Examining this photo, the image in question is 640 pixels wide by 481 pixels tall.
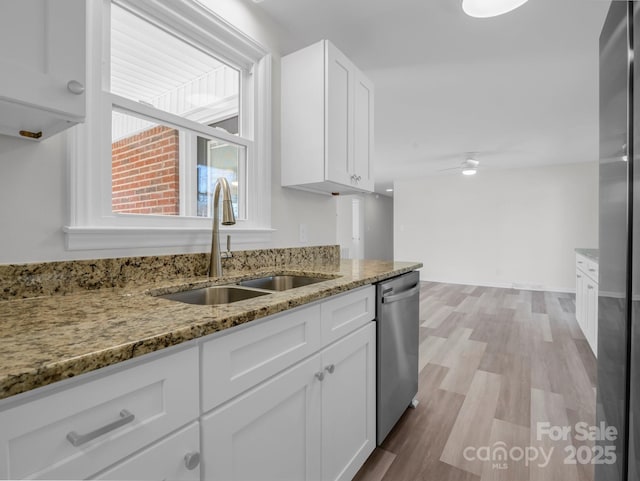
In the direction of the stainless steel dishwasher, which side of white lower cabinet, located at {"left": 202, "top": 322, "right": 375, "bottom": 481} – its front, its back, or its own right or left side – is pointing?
left

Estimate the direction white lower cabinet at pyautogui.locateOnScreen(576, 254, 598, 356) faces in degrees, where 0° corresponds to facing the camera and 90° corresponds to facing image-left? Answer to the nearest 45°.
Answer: approximately 90°

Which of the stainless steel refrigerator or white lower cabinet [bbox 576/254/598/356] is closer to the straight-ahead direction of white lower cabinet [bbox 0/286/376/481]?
the stainless steel refrigerator

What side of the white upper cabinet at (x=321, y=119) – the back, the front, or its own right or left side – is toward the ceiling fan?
left

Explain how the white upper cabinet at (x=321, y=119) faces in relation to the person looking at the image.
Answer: facing the viewer and to the right of the viewer

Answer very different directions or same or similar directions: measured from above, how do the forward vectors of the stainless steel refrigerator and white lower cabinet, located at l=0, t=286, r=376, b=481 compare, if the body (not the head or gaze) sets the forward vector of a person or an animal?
very different directions

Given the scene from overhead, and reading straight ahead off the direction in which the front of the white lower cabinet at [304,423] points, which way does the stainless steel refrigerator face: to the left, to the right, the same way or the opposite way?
the opposite way

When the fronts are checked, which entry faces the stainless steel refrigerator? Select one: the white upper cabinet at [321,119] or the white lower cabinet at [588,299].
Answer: the white upper cabinet

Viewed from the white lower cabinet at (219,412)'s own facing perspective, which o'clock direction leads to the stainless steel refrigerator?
The stainless steel refrigerator is roughly at 11 o'clock from the white lower cabinet.

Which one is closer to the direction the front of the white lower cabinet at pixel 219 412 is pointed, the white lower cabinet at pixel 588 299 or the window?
the white lower cabinet

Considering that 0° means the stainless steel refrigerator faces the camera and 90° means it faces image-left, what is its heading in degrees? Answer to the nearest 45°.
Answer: approximately 90°

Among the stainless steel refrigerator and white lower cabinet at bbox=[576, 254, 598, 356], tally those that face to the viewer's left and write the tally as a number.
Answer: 2

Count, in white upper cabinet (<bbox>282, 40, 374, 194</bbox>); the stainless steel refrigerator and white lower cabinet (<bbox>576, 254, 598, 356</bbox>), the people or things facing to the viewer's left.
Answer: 2
